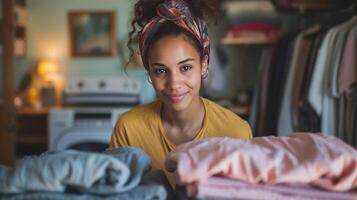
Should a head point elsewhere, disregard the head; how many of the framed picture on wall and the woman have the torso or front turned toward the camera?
2

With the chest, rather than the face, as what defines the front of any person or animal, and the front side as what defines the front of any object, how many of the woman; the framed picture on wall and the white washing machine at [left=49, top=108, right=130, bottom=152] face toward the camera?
3

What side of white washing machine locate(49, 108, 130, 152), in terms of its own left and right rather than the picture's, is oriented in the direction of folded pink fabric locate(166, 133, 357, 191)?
front

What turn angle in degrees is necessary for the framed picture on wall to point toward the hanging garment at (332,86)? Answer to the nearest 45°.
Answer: approximately 45° to its left

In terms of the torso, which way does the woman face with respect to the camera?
toward the camera

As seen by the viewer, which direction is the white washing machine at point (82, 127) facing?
toward the camera

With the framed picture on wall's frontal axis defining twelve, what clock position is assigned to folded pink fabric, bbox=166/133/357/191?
The folded pink fabric is roughly at 12 o'clock from the framed picture on wall.

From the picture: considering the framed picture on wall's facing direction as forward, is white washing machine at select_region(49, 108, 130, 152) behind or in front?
in front

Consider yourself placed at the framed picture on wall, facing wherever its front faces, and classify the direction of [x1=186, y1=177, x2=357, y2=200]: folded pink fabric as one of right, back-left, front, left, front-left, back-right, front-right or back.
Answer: front

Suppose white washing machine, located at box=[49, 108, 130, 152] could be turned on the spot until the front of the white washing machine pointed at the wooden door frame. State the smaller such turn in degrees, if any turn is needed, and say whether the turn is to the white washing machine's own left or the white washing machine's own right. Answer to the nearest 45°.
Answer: approximately 45° to the white washing machine's own right

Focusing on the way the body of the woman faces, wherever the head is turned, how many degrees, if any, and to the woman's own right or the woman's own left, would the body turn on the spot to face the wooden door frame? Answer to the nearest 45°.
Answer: approximately 135° to the woman's own right

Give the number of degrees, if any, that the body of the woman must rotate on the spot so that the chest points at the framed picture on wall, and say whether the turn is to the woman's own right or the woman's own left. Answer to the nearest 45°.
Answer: approximately 180°
